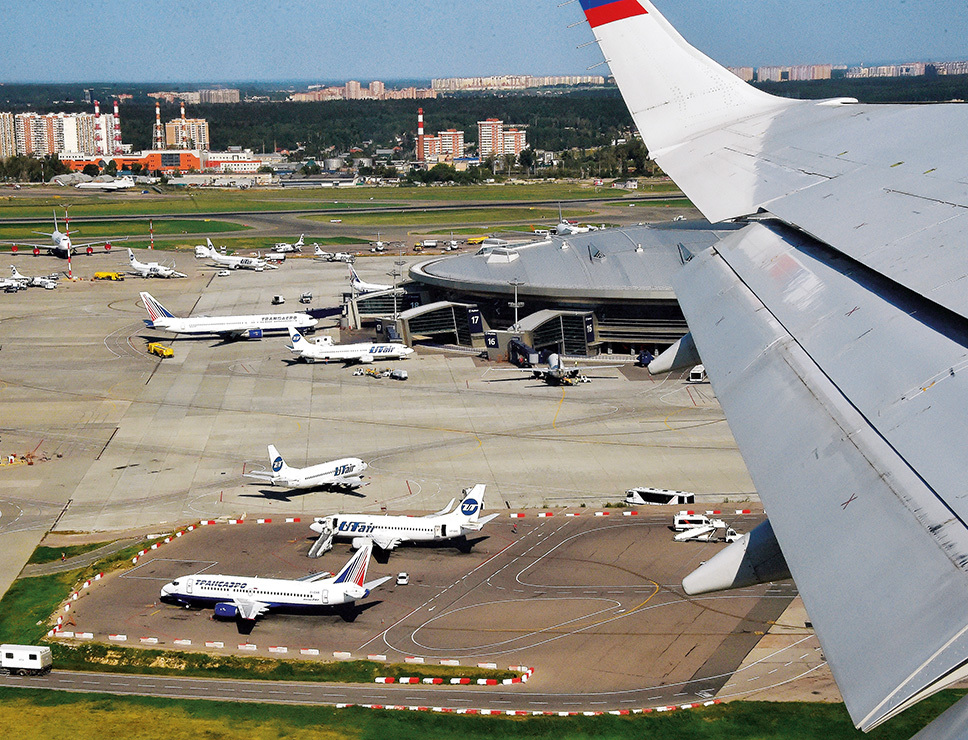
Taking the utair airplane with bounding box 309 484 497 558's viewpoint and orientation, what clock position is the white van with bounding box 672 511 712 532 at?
The white van is roughly at 6 o'clock from the utair airplane.

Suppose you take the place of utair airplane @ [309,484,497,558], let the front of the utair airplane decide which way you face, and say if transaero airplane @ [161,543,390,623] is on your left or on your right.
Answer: on your left

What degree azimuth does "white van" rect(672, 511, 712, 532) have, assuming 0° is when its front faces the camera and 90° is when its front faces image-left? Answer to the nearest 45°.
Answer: approximately 270°

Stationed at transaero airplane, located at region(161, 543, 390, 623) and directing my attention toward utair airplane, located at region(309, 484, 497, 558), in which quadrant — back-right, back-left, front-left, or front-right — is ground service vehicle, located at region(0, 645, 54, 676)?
back-left

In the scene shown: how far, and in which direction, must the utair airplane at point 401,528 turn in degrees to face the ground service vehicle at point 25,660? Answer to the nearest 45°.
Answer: approximately 45° to its left

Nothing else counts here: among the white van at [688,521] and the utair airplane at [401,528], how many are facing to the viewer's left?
1

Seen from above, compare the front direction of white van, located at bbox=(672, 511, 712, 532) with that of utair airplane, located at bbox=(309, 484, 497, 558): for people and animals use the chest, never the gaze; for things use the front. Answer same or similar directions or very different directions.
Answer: very different directions

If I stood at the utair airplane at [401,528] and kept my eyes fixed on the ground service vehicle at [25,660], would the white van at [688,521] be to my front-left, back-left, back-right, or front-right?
back-left

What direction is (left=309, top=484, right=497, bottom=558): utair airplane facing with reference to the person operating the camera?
facing to the left of the viewer

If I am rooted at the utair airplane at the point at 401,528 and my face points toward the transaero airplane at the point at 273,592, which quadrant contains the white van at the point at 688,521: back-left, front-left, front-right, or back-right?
back-left

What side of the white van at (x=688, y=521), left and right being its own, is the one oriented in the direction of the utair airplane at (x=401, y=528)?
back
